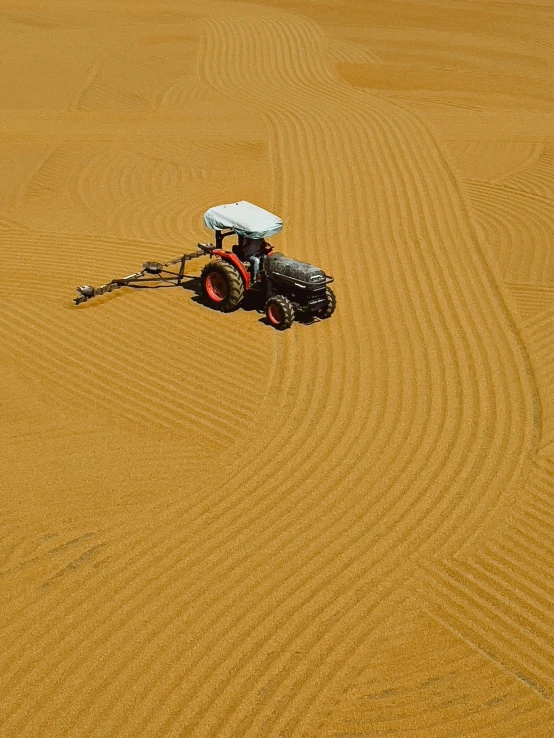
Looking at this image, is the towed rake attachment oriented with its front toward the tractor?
yes

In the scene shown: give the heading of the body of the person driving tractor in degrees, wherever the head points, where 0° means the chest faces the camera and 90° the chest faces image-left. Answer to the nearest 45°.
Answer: approximately 315°

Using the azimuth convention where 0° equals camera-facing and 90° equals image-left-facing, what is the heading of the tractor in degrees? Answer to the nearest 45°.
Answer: approximately 315°

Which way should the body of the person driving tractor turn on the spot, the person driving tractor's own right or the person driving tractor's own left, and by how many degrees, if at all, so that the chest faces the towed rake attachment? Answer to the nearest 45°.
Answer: approximately 180°

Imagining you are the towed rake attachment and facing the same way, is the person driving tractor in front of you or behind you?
in front
